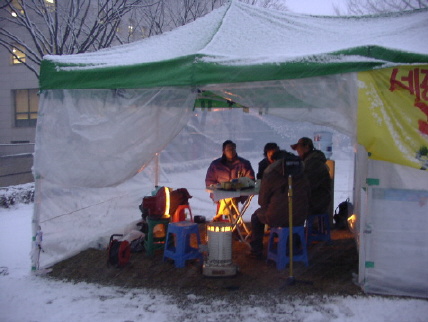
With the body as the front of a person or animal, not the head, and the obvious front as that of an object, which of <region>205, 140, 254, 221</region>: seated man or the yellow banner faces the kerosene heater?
the seated man

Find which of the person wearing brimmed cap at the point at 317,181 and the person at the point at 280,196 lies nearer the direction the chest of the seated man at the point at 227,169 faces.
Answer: the person

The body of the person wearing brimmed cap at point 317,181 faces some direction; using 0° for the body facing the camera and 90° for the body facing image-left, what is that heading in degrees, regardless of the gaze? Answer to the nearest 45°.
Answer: approximately 90°

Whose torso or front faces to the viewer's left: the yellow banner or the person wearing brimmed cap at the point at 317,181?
the person wearing brimmed cap

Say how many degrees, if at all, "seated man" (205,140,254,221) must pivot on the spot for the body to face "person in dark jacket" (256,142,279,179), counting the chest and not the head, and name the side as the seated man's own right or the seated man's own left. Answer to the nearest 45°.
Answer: approximately 90° to the seated man's own left

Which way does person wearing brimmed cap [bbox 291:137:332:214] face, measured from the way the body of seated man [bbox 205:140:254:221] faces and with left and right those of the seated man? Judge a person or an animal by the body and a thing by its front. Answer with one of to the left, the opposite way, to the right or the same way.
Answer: to the right

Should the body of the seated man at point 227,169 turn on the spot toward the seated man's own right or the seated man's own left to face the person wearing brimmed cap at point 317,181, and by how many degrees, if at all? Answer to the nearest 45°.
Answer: approximately 45° to the seated man's own left
